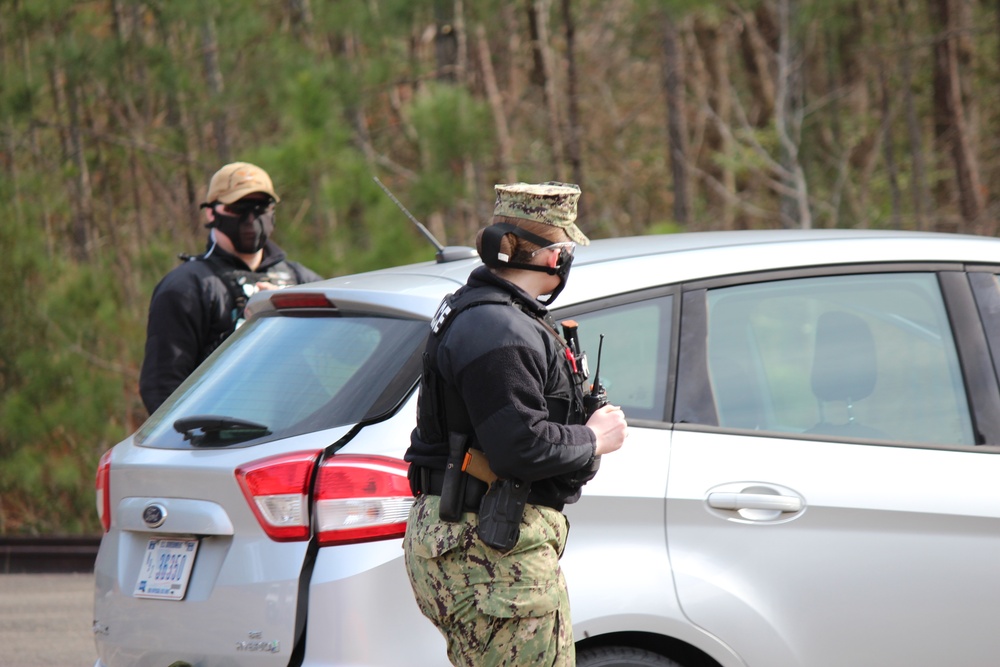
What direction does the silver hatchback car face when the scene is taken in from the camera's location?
facing away from the viewer and to the right of the viewer

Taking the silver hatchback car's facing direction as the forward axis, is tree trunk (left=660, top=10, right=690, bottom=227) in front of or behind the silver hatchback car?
in front

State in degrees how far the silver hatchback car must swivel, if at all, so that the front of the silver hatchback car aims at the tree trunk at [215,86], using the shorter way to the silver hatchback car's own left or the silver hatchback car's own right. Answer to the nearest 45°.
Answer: approximately 45° to the silver hatchback car's own left

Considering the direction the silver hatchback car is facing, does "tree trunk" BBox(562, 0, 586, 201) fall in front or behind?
in front

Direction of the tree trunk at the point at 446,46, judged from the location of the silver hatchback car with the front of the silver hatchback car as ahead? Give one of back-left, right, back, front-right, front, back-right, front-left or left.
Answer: front-left
